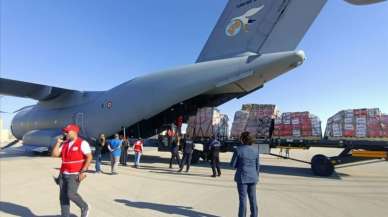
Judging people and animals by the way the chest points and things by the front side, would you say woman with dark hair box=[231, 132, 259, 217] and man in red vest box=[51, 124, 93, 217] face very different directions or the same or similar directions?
very different directions

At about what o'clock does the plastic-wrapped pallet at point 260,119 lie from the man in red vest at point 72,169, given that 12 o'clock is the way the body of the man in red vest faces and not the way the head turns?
The plastic-wrapped pallet is roughly at 6 o'clock from the man in red vest.

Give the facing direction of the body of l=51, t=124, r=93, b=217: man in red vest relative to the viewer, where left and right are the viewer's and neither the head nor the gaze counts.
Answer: facing the viewer and to the left of the viewer

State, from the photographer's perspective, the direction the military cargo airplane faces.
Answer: facing away from the viewer and to the left of the viewer

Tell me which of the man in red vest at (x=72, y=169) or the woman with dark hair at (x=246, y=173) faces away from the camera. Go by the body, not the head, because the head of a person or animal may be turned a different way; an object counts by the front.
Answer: the woman with dark hair

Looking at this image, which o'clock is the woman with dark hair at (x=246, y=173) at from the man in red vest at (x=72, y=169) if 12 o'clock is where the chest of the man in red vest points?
The woman with dark hair is roughly at 8 o'clock from the man in red vest.

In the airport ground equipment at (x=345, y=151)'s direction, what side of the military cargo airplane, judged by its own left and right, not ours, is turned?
back

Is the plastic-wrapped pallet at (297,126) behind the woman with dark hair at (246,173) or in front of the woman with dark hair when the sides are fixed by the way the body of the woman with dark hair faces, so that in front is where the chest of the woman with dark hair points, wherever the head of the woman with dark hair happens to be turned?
in front

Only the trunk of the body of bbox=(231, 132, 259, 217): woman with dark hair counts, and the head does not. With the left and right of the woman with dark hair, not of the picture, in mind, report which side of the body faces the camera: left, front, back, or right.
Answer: back

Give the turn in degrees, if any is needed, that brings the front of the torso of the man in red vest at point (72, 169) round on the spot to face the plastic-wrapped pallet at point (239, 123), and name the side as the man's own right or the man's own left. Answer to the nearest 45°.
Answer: approximately 180°

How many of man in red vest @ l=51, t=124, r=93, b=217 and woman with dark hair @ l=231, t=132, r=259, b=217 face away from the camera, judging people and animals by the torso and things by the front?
1

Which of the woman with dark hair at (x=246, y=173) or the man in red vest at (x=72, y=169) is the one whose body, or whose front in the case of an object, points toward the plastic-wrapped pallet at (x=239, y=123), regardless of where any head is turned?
the woman with dark hair

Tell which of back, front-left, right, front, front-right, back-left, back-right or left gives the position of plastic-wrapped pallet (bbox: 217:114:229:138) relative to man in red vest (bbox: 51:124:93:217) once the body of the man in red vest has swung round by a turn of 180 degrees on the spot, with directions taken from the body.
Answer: front

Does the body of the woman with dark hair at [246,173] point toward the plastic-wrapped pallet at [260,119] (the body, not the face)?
yes
